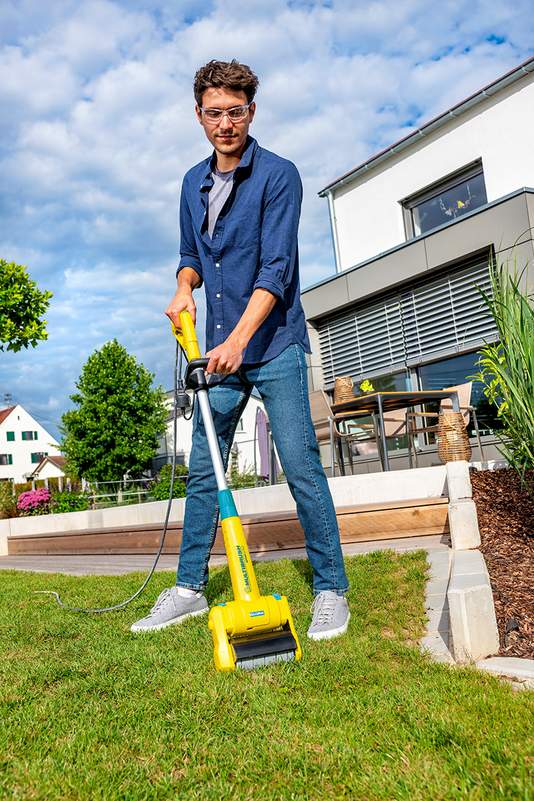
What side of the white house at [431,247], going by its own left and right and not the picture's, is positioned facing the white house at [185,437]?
right

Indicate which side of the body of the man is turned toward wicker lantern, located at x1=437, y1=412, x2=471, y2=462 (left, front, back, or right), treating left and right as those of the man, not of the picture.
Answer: back

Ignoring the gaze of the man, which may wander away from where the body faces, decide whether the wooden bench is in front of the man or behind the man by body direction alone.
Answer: behind

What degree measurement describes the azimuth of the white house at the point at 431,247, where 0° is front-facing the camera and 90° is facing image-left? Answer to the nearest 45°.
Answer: approximately 45°

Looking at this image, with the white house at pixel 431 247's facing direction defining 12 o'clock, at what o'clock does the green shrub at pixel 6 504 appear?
The green shrub is roughly at 2 o'clock from the white house.

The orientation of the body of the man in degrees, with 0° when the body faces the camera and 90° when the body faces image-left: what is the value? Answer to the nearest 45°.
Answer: approximately 45°

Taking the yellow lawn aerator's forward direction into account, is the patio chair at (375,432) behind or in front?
behind
